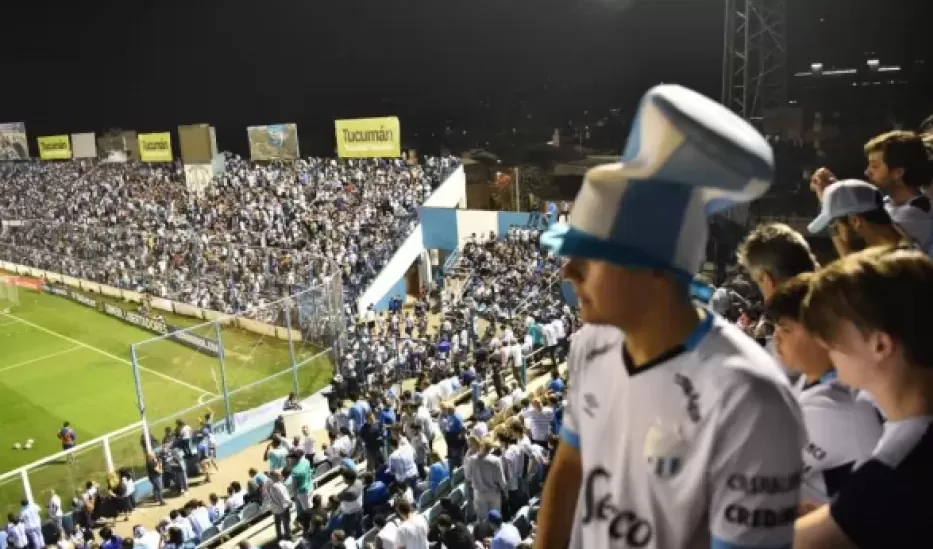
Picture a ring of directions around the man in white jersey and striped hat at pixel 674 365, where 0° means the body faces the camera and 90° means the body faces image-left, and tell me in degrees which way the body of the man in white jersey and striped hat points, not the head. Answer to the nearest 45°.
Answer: approximately 45°

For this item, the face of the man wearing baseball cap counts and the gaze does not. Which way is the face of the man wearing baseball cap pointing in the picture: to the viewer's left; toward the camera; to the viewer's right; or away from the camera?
to the viewer's left

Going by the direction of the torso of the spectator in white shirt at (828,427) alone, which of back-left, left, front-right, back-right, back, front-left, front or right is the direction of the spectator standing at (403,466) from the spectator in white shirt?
front-right

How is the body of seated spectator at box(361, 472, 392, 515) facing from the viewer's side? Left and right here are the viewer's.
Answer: facing away from the viewer and to the left of the viewer

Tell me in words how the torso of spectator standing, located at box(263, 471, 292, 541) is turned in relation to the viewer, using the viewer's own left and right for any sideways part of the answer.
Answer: facing away from the viewer and to the left of the viewer

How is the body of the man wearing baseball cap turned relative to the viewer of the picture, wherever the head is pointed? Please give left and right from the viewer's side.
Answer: facing to the left of the viewer

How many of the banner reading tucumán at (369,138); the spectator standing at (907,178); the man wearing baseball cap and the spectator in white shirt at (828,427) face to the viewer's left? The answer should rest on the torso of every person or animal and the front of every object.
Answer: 3

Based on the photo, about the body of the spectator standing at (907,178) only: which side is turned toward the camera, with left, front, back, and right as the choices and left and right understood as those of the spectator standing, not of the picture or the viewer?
left

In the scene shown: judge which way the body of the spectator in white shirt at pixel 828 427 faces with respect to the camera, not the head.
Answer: to the viewer's left

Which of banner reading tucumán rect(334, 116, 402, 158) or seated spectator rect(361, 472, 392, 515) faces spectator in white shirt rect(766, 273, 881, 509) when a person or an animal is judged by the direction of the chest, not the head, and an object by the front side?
the banner reading tucumán

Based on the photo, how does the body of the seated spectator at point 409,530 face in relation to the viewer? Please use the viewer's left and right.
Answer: facing away from the viewer and to the left of the viewer

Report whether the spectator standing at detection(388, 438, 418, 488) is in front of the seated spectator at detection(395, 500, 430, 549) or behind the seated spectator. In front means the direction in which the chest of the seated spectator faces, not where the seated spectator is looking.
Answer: in front

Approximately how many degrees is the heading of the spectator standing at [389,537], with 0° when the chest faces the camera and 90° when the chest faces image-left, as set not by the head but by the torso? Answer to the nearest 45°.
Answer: approximately 135°
